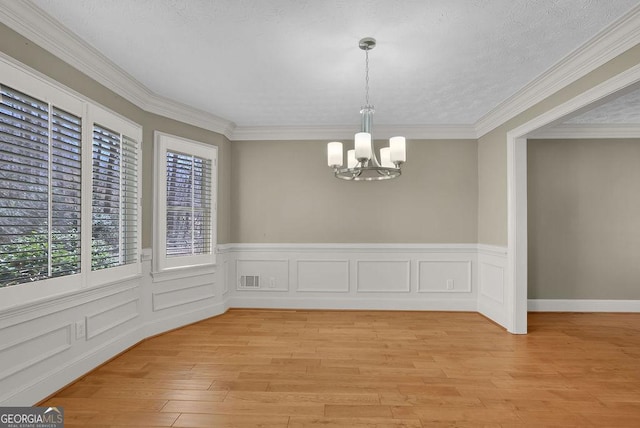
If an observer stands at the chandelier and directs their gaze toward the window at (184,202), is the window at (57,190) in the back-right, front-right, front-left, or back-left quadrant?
front-left

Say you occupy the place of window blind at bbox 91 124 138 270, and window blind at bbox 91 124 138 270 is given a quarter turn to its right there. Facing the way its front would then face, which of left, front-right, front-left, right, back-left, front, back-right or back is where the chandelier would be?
left

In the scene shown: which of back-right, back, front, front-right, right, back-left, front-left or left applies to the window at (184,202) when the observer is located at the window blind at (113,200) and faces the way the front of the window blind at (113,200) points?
left

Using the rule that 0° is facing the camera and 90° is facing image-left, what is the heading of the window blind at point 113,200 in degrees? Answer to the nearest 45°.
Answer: approximately 315°
